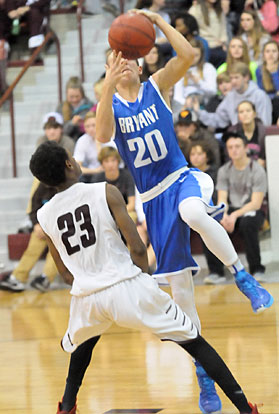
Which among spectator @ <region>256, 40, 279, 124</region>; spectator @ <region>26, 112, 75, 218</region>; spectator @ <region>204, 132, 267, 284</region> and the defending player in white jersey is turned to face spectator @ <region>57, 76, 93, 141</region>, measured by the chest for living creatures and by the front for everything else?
the defending player in white jersey

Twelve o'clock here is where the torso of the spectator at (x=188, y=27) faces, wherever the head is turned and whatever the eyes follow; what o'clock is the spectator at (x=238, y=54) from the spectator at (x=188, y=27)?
the spectator at (x=238, y=54) is roughly at 9 o'clock from the spectator at (x=188, y=27).

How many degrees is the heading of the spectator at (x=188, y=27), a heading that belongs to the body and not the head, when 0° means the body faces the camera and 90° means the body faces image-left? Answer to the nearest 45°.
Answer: approximately 45°

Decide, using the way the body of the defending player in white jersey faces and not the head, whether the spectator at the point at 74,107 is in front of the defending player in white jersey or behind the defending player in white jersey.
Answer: in front

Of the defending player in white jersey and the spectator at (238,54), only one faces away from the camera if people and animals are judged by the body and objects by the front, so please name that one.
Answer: the defending player in white jersey

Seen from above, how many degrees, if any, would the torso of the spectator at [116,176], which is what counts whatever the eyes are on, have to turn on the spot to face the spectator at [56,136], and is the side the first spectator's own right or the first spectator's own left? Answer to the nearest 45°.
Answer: approximately 135° to the first spectator's own right

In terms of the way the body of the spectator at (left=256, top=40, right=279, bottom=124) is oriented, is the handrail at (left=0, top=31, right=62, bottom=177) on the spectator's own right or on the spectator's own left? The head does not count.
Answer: on the spectator's own right

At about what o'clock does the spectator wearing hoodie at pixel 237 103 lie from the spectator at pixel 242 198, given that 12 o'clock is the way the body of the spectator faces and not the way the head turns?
The spectator wearing hoodie is roughly at 6 o'clock from the spectator.

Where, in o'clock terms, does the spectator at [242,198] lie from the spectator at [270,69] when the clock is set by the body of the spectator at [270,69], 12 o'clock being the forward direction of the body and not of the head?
the spectator at [242,198] is roughly at 12 o'clock from the spectator at [270,69].

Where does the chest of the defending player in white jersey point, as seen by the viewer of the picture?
away from the camera

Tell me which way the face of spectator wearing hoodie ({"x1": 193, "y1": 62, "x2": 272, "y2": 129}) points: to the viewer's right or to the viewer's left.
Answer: to the viewer's left

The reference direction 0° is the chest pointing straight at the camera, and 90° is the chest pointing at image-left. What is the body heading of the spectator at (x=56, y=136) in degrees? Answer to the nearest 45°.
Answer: approximately 0°

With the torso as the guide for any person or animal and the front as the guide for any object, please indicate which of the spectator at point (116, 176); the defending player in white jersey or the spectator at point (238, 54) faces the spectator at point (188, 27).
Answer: the defending player in white jersey
